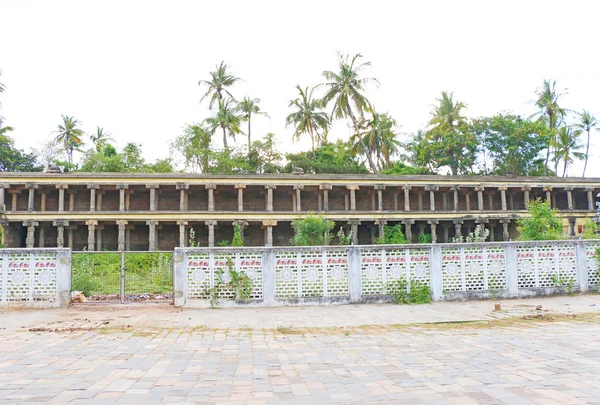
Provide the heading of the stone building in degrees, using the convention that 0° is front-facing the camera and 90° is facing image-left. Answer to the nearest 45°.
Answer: approximately 0°

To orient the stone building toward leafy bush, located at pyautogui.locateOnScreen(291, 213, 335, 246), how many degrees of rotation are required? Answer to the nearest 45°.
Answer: approximately 45° to its left

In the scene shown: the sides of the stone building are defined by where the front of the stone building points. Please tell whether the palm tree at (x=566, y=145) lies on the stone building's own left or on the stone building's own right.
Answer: on the stone building's own left

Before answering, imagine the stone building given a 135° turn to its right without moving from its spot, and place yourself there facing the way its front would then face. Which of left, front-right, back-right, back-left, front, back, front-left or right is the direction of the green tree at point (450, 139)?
right

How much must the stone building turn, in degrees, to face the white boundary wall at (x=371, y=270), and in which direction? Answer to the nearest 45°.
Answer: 0° — it already faces it

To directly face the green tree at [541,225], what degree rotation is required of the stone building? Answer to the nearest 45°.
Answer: approximately 45° to its left

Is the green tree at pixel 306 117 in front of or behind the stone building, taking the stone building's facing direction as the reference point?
behind

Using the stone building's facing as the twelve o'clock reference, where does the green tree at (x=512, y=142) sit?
The green tree is roughly at 8 o'clock from the stone building.

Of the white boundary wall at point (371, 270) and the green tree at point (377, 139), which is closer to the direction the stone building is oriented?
the white boundary wall

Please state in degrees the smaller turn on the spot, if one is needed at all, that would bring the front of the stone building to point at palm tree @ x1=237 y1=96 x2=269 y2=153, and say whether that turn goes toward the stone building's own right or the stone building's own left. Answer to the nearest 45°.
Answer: approximately 180°
